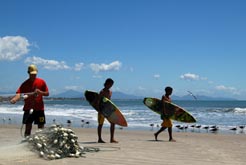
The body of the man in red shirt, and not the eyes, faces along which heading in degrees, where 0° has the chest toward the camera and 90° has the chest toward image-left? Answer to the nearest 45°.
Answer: approximately 0°
